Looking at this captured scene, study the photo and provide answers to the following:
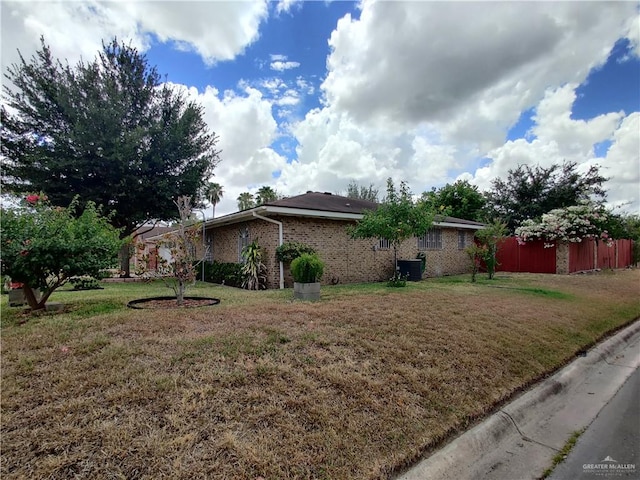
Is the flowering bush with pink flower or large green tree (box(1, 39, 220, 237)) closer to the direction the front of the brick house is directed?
the flowering bush with pink flower

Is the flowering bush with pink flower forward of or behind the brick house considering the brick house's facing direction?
forward

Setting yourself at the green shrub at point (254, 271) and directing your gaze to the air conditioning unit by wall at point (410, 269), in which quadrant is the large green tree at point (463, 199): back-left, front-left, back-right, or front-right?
front-left

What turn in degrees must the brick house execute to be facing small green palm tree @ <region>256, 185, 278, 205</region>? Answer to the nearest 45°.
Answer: approximately 135° to its right

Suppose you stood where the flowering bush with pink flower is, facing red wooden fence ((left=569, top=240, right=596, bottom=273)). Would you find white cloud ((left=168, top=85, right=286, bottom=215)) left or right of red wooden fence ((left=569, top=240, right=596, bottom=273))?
left

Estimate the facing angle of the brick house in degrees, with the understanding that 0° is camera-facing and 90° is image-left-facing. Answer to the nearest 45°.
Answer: approximately 45°

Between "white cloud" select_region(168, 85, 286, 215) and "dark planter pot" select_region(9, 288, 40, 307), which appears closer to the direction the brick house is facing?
the dark planter pot

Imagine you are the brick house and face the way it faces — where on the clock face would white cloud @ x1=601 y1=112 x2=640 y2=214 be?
The white cloud is roughly at 7 o'clock from the brick house.

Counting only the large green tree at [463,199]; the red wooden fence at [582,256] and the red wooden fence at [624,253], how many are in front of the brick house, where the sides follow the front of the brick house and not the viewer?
0

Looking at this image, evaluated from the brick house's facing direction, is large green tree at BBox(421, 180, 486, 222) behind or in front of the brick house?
behind
